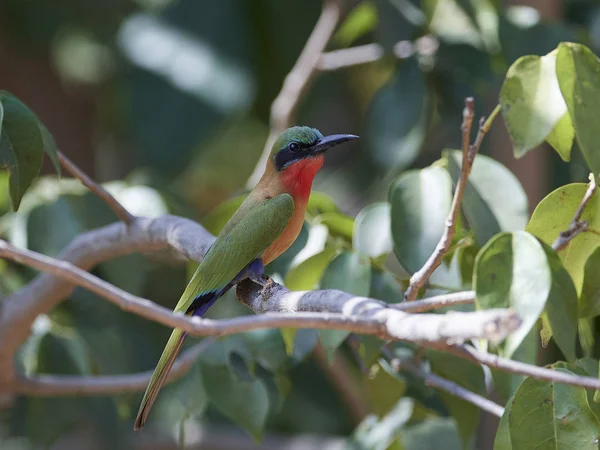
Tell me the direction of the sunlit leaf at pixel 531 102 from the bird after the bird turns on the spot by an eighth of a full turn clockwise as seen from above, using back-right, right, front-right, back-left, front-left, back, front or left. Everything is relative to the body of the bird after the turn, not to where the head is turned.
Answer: front

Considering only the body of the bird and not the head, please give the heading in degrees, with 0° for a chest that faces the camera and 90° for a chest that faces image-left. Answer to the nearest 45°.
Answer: approximately 270°

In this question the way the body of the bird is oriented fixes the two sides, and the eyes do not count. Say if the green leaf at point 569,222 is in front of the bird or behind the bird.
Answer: in front

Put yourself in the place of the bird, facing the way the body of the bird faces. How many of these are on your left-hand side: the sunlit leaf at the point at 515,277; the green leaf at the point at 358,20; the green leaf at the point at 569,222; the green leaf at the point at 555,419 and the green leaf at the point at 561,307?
1

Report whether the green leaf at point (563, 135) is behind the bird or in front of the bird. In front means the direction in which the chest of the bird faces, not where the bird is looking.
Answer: in front

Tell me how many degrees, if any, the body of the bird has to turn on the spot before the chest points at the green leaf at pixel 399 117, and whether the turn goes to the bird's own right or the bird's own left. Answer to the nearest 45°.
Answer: approximately 45° to the bird's own left

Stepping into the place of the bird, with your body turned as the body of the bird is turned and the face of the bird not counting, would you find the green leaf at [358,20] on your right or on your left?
on your left

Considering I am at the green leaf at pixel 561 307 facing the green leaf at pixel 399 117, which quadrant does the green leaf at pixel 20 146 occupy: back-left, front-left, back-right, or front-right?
front-left
